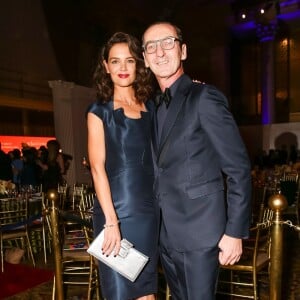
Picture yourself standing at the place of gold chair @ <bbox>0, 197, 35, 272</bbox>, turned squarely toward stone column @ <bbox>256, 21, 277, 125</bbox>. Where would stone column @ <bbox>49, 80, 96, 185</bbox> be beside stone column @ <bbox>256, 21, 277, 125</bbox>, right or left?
left

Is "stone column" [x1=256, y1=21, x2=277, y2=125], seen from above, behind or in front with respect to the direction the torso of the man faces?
behind

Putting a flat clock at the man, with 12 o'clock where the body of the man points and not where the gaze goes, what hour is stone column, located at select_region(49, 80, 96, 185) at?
The stone column is roughly at 4 o'clock from the man.

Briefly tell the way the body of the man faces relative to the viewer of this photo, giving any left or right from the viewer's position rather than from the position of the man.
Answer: facing the viewer and to the left of the viewer

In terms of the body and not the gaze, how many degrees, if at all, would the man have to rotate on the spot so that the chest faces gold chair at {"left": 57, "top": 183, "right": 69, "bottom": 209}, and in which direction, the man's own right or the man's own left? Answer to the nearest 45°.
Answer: approximately 90° to the man's own right

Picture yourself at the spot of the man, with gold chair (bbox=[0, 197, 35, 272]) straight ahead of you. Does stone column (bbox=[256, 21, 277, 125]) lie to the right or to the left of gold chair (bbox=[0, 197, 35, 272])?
right

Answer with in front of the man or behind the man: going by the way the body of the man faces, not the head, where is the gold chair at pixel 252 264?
behind

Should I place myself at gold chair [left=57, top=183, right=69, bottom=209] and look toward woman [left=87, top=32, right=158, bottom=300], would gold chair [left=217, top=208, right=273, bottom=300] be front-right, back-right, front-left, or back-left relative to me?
front-left

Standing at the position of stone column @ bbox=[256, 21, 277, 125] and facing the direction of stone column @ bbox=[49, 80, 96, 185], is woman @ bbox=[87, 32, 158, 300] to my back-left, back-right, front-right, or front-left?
front-left

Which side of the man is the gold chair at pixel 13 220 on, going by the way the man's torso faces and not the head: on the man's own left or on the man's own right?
on the man's own right
